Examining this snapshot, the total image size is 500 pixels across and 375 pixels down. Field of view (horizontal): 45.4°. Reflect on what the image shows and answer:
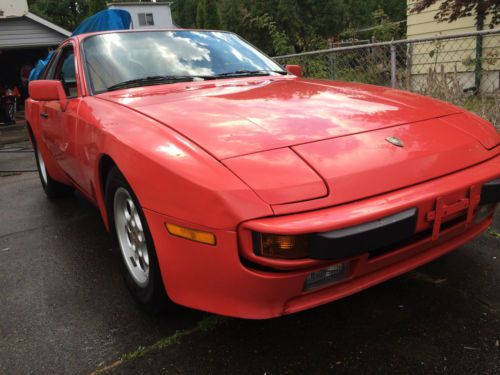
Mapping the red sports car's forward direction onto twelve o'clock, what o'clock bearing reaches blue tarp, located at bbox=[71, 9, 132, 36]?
The blue tarp is roughly at 7 o'clock from the red sports car.

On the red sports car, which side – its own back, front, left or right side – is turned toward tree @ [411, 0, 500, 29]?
left

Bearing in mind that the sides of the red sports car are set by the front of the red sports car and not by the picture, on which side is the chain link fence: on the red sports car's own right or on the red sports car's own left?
on the red sports car's own left

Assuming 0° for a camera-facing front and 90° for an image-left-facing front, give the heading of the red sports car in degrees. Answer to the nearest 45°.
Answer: approximately 315°

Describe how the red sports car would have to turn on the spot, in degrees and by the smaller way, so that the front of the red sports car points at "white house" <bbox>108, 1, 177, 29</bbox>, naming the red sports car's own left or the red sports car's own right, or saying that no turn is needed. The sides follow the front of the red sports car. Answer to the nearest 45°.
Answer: approximately 135° to the red sports car's own left
